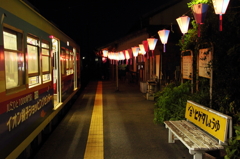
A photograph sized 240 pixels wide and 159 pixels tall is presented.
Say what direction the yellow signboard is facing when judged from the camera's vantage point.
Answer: facing the viewer and to the left of the viewer

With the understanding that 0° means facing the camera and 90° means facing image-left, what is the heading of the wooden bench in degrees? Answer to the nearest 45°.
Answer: approximately 45°

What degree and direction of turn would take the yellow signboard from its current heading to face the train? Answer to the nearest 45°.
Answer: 0° — it already faces it
